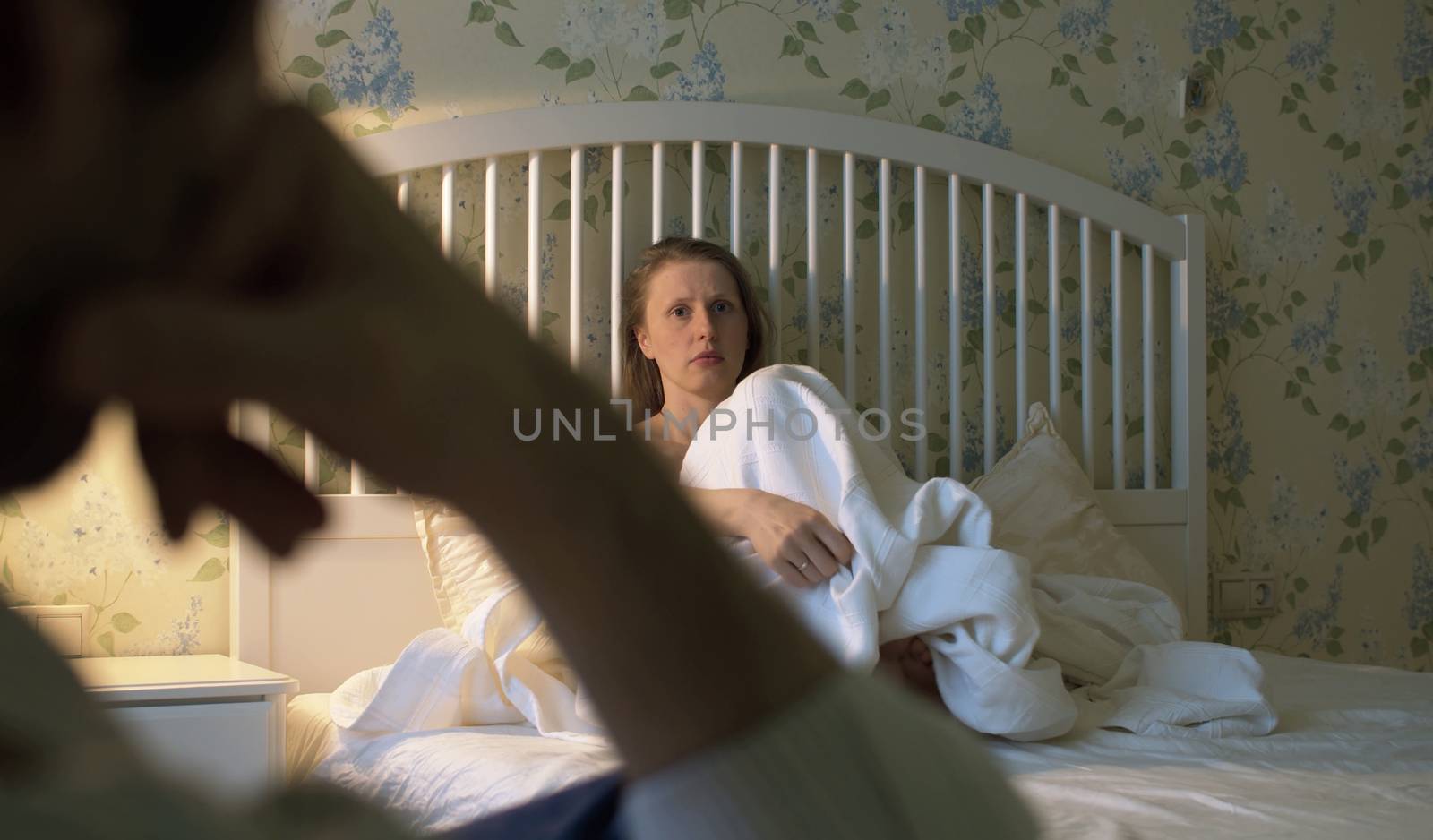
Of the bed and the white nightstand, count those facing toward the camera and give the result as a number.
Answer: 2

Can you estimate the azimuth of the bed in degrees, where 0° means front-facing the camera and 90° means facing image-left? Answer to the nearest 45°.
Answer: approximately 0°

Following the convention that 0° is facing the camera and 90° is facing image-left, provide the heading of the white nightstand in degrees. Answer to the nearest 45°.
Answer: approximately 0°

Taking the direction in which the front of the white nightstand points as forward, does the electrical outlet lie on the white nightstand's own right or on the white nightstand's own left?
on the white nightstand's own left

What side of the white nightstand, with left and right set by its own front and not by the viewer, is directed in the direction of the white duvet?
left

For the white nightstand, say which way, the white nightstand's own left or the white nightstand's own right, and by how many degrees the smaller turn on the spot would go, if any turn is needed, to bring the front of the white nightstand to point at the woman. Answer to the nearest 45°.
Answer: approximately 90° to the white nightstand's own left

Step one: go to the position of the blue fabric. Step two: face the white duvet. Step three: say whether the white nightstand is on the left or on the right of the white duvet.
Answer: left

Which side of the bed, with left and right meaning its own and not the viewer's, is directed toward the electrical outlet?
left
